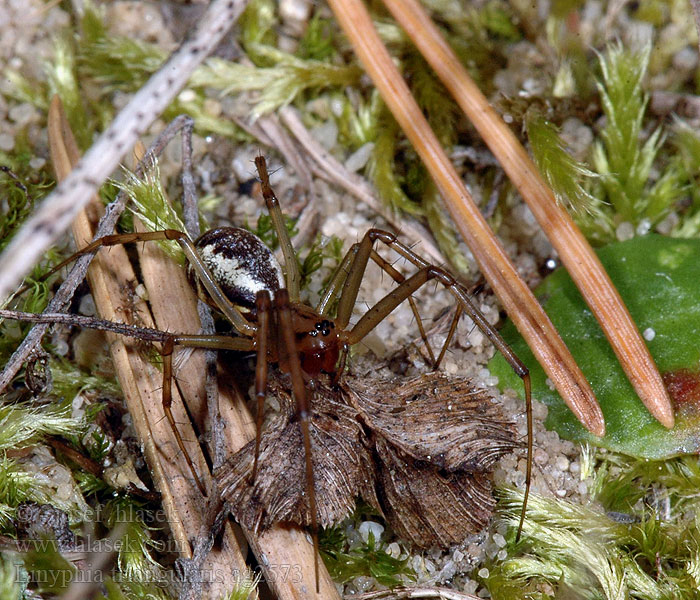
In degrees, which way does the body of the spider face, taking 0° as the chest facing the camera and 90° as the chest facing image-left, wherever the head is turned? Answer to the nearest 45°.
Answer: approximately 315°

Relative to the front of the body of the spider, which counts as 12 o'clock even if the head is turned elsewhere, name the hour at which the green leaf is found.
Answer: The green leaf is roughly at 11 o'clock from the spider.

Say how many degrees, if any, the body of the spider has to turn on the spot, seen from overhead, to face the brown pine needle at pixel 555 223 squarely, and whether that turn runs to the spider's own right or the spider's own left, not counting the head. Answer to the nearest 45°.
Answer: approximately 45° to the spider's own left
